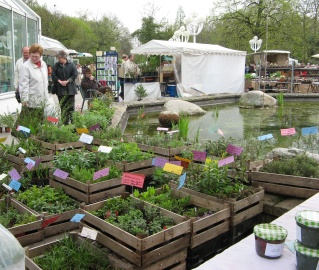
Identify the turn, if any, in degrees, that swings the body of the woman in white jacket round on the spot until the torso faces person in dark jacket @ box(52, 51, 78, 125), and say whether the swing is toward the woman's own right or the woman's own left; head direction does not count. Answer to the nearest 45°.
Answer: approximately 135° to the woman's own left

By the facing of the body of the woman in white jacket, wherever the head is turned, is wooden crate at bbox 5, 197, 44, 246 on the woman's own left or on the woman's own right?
on the woman's own right

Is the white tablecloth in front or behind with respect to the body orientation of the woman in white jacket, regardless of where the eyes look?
in front

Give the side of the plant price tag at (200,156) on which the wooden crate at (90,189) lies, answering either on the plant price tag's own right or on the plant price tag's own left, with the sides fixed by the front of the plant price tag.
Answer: on the plant price tag's own right

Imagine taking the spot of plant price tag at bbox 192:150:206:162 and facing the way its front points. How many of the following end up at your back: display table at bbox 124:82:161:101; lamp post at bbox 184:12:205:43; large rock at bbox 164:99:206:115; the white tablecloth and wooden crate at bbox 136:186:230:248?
3

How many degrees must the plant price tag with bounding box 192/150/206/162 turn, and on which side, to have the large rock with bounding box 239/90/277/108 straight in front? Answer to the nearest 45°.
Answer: approximately 180°

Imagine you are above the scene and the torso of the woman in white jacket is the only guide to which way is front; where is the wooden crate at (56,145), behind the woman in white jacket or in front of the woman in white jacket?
in front

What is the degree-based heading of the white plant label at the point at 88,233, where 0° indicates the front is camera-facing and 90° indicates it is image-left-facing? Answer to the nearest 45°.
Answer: approximately 0°

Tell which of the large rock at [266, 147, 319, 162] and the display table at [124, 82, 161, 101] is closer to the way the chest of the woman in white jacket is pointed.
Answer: the large rock

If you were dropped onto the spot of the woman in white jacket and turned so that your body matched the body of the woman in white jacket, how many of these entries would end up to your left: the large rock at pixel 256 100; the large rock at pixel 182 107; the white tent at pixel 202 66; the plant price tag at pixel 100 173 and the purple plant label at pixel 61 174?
3

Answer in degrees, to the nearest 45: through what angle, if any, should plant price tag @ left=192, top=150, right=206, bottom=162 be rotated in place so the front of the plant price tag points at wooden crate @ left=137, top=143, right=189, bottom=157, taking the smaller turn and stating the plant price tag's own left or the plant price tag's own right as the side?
approximately 135° to the plant price tag's own right

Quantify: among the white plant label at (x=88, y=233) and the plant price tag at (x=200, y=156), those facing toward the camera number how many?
2

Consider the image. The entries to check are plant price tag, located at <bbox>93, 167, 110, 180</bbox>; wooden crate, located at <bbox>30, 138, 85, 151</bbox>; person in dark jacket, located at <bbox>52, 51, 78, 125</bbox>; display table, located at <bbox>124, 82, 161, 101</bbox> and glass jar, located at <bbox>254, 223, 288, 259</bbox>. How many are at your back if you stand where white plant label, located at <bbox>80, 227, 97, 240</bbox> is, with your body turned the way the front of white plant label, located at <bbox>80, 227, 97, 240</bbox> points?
4

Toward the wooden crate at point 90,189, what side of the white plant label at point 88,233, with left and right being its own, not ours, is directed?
back

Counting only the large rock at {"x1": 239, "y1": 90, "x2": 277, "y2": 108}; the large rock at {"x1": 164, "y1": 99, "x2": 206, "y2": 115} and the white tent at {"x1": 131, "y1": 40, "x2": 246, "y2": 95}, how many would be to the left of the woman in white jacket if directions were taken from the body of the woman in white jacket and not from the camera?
3

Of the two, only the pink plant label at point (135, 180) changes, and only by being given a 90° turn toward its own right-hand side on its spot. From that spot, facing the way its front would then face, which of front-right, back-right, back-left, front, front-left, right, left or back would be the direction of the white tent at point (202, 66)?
right
